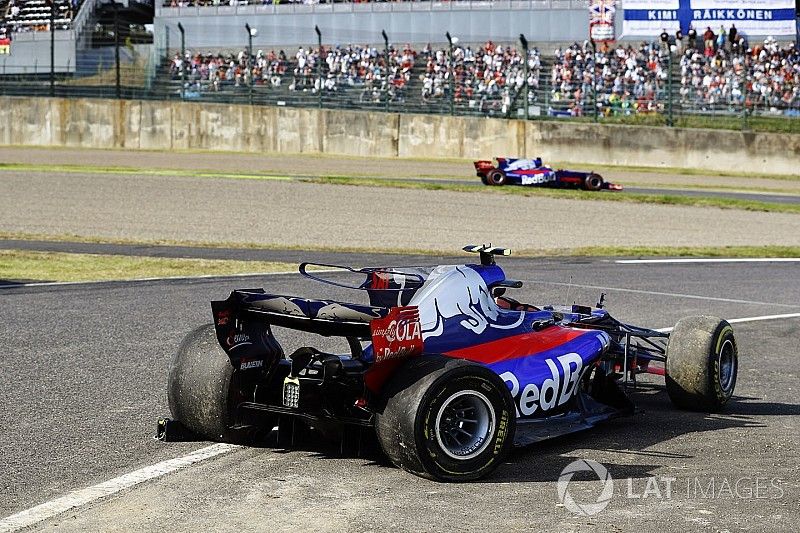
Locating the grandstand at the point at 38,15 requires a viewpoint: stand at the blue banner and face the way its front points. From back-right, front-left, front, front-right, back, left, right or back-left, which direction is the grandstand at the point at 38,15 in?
right

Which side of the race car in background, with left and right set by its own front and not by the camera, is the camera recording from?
right

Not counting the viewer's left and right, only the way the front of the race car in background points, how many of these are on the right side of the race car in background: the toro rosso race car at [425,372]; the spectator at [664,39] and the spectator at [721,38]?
1

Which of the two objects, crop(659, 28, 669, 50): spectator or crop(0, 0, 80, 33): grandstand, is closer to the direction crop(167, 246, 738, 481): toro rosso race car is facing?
the spectator

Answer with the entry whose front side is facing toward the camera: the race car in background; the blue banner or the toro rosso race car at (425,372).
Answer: the blue banner

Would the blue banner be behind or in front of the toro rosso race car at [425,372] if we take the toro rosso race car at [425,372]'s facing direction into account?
in front

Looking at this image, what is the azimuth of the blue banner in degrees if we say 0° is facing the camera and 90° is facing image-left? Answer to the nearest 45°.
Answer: approximately 0°

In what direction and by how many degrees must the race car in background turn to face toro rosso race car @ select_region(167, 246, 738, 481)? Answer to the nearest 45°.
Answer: approximately 90° to its right

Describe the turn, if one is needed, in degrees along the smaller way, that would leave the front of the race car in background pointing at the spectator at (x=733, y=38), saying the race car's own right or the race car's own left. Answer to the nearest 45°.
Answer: approximately 45° to the race car's own left

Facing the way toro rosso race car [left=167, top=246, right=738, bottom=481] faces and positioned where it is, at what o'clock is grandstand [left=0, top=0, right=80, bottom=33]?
The grandstand is roughly at 10 o'clock from the toro rosso race car.

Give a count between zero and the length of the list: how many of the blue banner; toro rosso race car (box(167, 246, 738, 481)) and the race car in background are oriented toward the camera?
1

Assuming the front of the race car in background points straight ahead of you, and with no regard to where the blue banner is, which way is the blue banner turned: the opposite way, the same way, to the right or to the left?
to the right

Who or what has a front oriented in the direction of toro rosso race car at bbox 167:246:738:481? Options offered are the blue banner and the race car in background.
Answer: the blue banner

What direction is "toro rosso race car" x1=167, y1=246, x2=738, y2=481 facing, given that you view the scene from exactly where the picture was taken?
facing away from the viewer and to the right of the viewer
